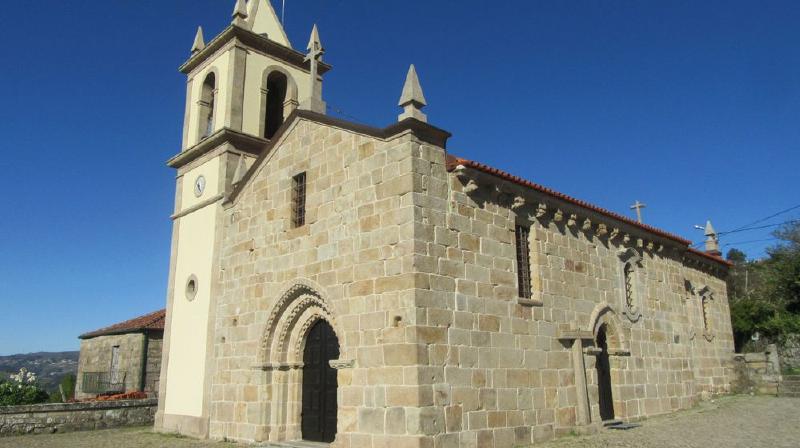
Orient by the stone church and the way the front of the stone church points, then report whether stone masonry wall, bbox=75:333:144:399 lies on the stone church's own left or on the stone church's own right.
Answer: on the stone church's own right

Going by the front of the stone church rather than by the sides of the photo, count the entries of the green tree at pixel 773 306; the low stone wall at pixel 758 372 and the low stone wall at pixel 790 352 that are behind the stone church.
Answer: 3

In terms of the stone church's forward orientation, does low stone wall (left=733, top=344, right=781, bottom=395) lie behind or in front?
behind

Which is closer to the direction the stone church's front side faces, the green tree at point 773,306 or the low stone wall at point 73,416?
the low stone wall

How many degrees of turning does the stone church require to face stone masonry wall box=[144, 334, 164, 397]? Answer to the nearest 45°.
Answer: approximately 90° to its right

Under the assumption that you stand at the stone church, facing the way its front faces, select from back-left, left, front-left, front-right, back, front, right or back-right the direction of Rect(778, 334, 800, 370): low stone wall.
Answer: back

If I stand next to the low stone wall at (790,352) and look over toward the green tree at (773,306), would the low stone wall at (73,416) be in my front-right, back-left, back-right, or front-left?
back-left

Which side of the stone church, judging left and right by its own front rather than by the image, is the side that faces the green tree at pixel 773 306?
back
